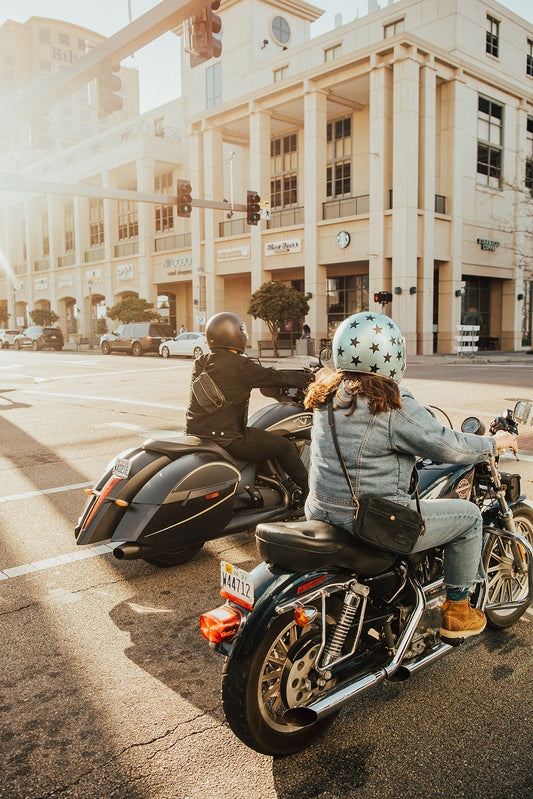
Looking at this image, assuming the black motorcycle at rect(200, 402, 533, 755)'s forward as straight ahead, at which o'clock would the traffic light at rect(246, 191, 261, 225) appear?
The traffic light is roughly at 10 o'clock from the black motorcycle.

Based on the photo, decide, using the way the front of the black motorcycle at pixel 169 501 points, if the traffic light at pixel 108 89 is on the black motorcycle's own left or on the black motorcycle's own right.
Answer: on the black motorcycle's own left

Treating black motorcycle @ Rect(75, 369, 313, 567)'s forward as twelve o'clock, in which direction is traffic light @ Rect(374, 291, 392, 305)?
The traffic light is roughly at 11 o'clock from the black motorcycle.

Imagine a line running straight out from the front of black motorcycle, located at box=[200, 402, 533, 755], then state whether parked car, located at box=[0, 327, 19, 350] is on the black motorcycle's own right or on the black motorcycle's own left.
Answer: on the black motorcycle's own left

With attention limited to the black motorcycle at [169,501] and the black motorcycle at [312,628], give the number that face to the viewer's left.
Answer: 0

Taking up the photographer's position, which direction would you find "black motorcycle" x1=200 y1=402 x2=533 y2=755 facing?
facing away from the viewer and to the right of the viewer

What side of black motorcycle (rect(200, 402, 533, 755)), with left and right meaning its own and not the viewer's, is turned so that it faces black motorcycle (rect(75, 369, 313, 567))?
left

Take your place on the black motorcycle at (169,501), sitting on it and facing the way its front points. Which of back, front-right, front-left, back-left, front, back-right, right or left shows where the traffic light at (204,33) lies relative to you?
front-left

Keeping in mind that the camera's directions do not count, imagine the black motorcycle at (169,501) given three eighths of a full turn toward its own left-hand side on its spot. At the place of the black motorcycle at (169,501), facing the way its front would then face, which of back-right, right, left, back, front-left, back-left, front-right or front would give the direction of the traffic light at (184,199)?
right

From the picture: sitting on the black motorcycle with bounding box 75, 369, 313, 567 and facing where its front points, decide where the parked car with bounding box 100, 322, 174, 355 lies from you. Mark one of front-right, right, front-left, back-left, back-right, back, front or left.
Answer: front-left

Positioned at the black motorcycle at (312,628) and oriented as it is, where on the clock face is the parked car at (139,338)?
The parked car is roughly at 10 o'clock from the black motorcycle.

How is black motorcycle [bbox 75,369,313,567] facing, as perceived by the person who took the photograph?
facing away from the viewer and to the right of the viewer

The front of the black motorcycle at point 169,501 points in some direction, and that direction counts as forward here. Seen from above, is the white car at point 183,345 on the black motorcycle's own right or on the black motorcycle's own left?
on the black motorcycle's own left
